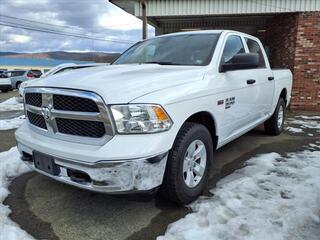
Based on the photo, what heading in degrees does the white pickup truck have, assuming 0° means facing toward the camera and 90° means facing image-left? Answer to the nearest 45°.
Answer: approximately 45°
